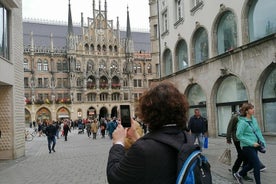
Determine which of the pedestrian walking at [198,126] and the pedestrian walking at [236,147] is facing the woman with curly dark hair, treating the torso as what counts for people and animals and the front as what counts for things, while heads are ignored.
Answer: the pedestrian walking at [198,126]

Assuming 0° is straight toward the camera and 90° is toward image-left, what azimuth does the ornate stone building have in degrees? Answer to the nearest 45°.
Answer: approximately 45°

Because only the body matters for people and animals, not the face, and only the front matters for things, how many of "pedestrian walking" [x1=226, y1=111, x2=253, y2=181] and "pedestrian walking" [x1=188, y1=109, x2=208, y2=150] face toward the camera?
1

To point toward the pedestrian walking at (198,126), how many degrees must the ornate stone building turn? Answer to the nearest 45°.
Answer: approximately 45° to its left

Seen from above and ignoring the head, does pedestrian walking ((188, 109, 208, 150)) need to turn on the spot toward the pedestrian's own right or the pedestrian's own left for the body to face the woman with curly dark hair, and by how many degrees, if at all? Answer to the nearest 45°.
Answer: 0° — they already face them

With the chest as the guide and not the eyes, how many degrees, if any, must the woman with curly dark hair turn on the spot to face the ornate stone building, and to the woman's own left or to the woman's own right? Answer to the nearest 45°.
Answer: approximately 45° to the woman's own right

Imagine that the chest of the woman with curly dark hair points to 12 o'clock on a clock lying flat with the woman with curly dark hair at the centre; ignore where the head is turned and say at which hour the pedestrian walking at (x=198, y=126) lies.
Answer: The pedestrian walking is roughly at 2 o'clock from the woman with curly dark hair.
